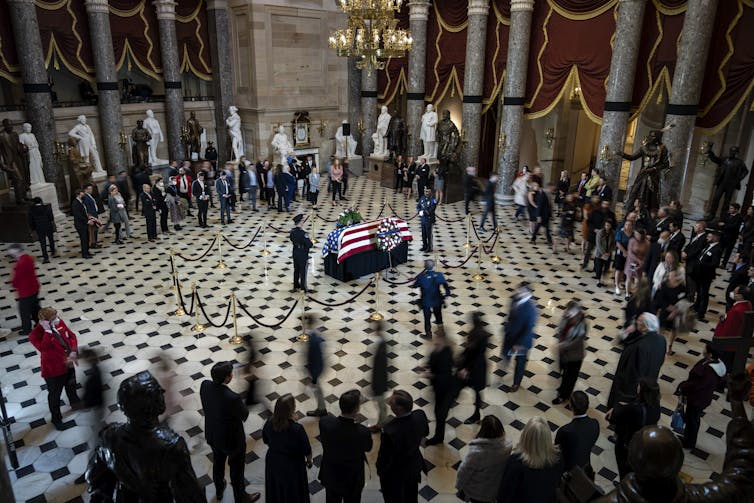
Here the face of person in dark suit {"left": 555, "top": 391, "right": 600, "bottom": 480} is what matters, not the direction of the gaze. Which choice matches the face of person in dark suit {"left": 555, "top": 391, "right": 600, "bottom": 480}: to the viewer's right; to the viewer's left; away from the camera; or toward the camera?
away from the camera

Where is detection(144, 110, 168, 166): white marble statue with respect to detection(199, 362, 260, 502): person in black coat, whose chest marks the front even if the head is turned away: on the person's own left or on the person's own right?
on the person's own left

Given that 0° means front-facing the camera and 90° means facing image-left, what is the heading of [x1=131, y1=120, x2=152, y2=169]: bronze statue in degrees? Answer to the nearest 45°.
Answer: approximately 0°

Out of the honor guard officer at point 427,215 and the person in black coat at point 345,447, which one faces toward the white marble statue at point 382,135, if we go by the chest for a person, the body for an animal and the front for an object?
the person in black coat

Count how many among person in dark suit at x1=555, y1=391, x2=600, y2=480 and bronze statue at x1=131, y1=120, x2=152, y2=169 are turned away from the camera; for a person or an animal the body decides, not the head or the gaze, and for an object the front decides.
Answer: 1

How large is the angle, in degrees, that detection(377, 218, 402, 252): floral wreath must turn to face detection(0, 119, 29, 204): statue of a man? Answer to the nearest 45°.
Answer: approximately 90° to its right

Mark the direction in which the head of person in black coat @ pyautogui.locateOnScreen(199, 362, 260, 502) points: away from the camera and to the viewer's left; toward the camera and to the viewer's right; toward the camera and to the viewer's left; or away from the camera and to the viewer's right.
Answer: away from the camera and to the viewer's right

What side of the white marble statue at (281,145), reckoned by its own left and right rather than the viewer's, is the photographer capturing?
front

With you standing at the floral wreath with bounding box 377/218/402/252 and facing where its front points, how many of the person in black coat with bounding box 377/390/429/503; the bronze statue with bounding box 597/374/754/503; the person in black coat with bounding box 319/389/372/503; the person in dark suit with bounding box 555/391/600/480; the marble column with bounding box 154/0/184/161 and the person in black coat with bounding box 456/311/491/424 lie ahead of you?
5

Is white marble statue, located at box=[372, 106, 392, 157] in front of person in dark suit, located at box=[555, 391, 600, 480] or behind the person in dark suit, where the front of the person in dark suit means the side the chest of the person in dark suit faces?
in front

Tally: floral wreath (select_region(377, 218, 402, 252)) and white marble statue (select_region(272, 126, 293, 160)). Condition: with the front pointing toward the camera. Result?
2

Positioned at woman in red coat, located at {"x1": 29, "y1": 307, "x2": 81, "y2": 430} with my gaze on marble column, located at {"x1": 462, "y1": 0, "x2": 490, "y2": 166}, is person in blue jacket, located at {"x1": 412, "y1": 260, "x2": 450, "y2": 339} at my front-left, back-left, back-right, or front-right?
front-right
